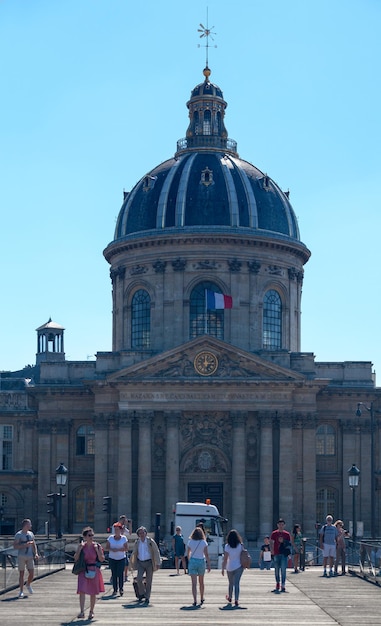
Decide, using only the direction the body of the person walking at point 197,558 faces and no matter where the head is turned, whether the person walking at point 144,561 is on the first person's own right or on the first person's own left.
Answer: on the first person's own left

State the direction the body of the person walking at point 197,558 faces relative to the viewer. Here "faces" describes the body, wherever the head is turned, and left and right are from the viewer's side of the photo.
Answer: facing away from the viewer

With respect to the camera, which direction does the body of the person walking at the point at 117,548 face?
toward the camera

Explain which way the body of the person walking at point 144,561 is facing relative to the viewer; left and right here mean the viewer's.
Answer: facing the viewer

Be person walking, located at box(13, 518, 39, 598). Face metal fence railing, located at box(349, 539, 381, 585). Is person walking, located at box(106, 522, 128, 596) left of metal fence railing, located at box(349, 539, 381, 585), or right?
right

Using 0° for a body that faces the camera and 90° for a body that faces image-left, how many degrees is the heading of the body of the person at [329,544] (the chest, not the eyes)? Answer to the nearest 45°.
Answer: approximately 0°

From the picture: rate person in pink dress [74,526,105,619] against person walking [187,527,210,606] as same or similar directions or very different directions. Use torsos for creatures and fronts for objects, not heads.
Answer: very different directions

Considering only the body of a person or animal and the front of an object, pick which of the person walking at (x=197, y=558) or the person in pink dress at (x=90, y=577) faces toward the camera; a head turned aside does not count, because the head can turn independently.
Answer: the person in pink dress

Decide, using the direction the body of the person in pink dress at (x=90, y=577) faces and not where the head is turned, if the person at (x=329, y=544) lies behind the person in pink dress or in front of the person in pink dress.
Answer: behind

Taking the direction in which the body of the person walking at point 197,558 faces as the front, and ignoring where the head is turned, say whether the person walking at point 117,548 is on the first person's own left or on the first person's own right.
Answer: on the first person's own left

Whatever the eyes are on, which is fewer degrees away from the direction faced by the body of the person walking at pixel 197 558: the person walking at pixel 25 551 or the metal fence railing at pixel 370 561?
the metal fence railing

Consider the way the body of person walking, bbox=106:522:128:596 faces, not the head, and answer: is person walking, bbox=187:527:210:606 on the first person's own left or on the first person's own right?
on the first person's own left

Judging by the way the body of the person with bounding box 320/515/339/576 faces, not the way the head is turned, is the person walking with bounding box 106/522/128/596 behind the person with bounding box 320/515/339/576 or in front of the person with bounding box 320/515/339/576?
in front

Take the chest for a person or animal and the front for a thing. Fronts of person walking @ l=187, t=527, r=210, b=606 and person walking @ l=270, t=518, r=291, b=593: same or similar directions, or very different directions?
very different directions

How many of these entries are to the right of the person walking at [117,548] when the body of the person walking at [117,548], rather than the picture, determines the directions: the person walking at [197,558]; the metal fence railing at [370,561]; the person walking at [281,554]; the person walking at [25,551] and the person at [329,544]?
1

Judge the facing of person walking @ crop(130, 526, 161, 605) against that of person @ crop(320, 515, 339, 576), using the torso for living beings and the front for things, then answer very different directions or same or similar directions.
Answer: same or similar directions
